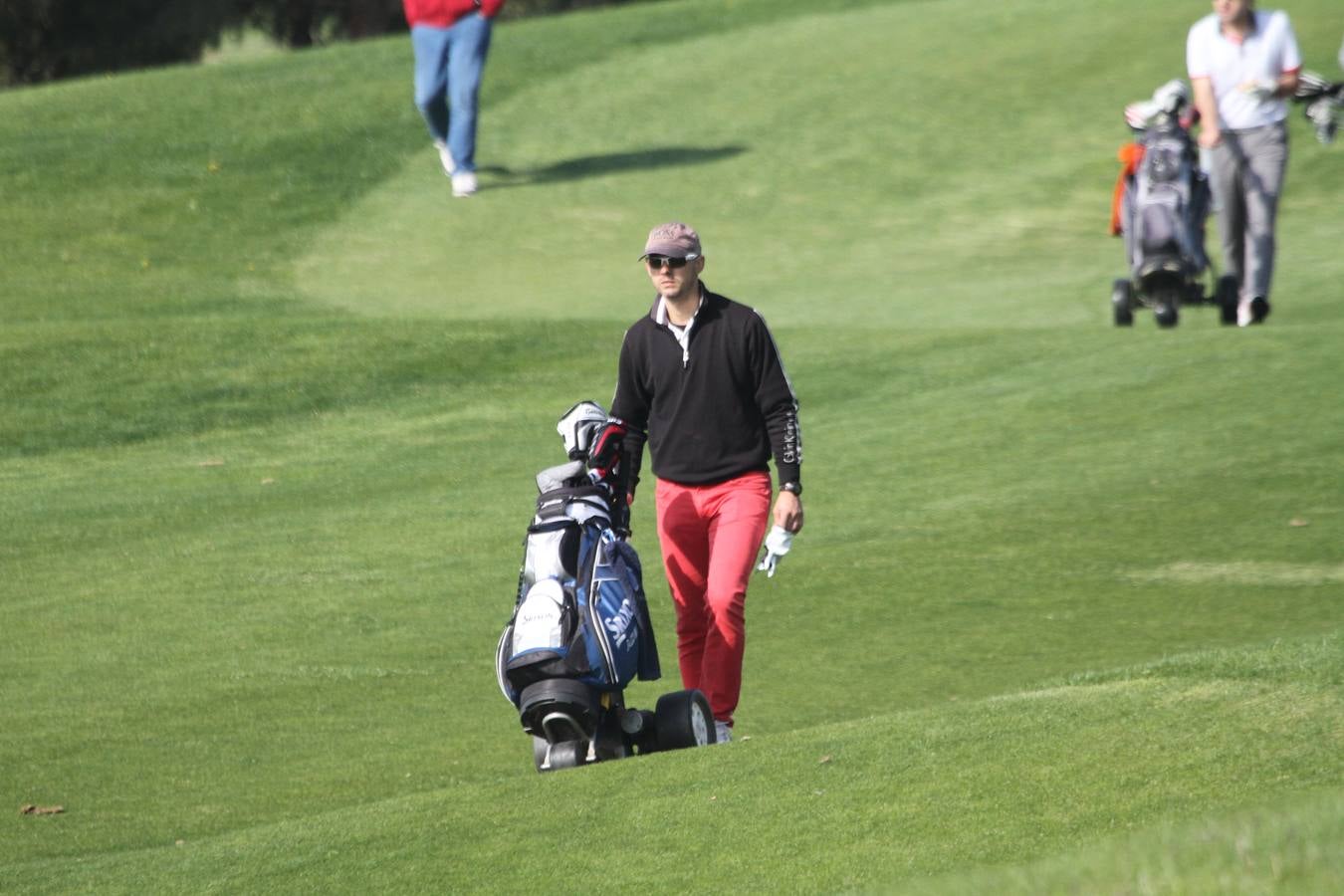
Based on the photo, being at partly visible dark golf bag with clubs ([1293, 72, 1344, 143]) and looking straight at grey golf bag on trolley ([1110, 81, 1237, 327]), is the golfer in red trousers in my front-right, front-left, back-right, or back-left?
front-left

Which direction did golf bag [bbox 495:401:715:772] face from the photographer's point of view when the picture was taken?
facing the viewer and to the left of the viewer

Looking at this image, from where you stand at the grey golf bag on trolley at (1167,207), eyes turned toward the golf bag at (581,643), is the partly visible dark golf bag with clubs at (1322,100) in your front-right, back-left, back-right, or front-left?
back-left

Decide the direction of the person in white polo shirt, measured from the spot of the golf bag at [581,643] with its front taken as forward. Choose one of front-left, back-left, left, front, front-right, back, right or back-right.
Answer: back

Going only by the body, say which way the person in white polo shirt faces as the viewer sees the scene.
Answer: toward the camera

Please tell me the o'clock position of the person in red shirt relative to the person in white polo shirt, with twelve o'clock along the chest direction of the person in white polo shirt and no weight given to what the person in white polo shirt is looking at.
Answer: The person in red shirt is roughly at 4 o'clock from the person in white polo shirt.

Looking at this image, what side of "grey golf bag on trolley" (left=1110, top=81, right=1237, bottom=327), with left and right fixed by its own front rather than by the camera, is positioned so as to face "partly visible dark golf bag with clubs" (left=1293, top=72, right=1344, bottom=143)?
left
